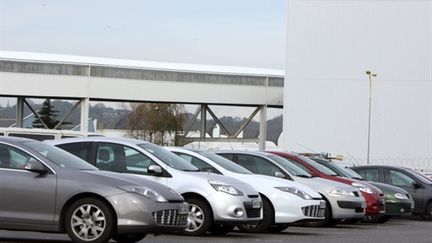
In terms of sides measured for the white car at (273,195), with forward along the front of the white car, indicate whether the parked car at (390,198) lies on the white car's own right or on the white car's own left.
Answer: on the white car's own left

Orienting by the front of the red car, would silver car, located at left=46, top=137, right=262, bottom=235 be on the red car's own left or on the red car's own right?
on the red car's own right

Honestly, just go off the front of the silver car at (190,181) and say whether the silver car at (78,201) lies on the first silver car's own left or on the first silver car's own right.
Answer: on the first silver car's own right

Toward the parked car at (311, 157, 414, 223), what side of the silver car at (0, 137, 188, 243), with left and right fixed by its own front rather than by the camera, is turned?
left

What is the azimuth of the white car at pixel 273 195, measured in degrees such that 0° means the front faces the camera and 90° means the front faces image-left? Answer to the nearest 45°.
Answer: approximately 315°

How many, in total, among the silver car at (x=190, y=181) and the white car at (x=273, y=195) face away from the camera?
0

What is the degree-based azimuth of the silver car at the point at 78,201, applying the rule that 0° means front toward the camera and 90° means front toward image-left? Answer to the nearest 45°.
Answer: approximately 315°

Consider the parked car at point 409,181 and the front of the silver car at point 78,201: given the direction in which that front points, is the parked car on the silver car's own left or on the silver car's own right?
on the silver car's own left

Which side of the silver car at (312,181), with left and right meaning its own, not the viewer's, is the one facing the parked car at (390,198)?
left

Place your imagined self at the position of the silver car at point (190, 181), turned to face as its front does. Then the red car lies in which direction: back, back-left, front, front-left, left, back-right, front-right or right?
left

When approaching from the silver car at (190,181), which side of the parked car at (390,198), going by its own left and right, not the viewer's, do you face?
right

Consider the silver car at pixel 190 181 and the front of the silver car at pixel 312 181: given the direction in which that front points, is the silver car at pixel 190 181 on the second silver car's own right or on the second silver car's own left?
on the second silver car's own right

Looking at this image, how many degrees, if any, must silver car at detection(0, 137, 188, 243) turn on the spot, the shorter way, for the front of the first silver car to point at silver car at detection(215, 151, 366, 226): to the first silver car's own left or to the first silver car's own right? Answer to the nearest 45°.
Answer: approximately 90° to the first silver car's own left
